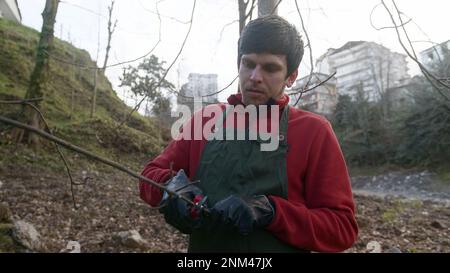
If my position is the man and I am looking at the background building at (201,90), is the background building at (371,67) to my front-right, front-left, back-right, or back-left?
front-right

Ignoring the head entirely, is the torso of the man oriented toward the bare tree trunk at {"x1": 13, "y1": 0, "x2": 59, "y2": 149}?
no

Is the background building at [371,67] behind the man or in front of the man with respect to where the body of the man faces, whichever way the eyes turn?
behind

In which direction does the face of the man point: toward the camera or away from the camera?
toward the camera

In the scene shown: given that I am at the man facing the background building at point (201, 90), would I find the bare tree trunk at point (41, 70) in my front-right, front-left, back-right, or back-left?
front-left

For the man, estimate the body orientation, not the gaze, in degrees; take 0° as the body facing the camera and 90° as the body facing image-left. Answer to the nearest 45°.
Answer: approximately 45°

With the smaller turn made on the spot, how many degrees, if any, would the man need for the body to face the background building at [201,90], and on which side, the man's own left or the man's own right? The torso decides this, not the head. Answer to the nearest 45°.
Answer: approximately 135° to the man's own right
